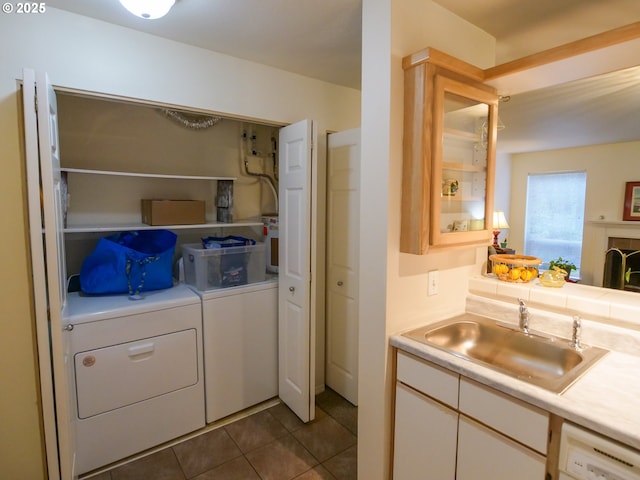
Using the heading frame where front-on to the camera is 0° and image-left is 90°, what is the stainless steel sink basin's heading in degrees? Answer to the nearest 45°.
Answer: approximately 45°

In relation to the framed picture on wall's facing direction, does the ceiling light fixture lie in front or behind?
in front

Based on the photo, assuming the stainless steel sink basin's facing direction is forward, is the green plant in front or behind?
behind

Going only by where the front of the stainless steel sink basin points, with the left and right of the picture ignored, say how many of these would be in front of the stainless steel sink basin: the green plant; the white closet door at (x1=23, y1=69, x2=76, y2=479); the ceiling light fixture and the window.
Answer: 2

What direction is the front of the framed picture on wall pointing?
toward the camera

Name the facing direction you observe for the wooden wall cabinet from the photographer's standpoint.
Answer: facing the viewer and to the right of the viewer

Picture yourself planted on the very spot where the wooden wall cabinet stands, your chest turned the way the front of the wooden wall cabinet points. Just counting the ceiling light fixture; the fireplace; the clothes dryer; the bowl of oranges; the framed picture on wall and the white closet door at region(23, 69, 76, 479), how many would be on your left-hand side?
3

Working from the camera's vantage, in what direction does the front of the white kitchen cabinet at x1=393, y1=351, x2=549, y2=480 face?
facing the viewer and to the left of the viewer

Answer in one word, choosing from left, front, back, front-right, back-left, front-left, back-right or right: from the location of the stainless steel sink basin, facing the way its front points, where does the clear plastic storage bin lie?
front-right

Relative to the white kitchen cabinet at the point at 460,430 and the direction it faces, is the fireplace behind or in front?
behind
